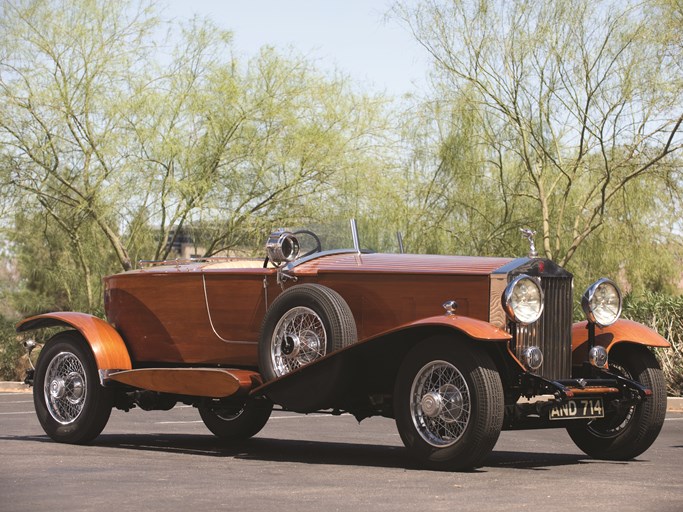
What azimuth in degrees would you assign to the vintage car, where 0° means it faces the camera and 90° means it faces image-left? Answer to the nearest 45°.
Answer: approximately 315°

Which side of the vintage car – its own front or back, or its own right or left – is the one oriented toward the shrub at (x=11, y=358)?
back

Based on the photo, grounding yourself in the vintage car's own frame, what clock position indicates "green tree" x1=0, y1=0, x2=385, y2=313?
The green tree is roughly at 7 o'clock from the vintage car.

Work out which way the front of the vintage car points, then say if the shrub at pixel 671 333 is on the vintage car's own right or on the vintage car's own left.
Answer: on the vintage car's own left
